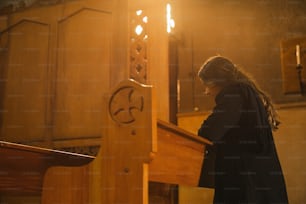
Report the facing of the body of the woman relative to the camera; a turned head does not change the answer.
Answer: to the viewer's left

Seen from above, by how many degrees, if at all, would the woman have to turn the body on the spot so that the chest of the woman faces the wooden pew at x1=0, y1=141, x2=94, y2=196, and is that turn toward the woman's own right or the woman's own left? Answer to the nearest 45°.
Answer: approximately 45° to the woman's own left

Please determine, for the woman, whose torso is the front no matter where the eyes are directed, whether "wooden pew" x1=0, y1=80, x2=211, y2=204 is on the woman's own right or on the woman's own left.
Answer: on the woman's own left

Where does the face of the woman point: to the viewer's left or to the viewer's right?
to the viewer's left
